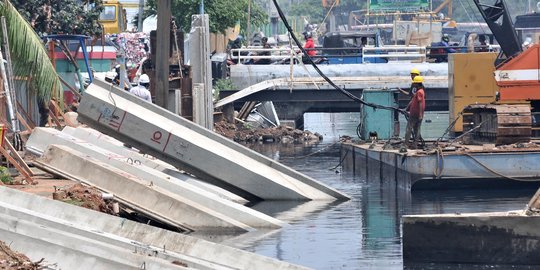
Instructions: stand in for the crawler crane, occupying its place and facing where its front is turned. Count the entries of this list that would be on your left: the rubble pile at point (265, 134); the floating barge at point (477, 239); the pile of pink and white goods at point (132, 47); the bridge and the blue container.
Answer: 1

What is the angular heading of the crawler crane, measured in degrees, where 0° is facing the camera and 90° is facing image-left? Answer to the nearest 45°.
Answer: approximately 90°

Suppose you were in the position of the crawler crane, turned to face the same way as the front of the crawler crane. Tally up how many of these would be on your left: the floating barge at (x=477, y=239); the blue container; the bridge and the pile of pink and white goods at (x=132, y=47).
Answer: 1

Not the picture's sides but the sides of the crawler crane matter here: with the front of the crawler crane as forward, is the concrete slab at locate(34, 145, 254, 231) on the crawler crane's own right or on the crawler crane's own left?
on the crawler crane's own left

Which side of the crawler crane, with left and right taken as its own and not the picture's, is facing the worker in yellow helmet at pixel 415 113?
front

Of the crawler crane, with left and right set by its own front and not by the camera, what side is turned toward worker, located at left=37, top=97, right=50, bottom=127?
front

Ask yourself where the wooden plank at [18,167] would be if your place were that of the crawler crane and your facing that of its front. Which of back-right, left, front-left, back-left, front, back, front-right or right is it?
front-left

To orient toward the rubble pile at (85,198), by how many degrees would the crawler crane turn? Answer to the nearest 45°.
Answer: approximately 45° to its left

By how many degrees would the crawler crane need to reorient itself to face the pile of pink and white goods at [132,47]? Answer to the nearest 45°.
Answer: approximately 45° to its right

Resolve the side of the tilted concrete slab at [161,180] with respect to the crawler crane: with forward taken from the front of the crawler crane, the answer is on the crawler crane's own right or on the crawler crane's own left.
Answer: on the crawler crane's own left
